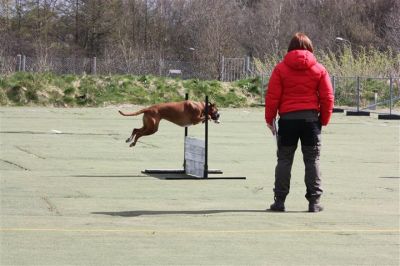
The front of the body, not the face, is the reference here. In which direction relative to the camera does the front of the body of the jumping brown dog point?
to the viewer's right

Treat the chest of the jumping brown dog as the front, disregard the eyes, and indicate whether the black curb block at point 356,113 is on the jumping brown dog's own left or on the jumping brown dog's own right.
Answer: on the jumping brown dog's own left

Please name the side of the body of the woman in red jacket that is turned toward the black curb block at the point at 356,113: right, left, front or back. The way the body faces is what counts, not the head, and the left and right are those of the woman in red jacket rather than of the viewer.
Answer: front

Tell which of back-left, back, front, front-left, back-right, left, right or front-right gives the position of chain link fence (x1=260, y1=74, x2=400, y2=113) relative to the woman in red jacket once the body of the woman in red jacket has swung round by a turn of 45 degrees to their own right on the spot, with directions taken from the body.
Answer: front-left

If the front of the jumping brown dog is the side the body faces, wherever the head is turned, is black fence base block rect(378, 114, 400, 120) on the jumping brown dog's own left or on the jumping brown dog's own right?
on the jumping brown dog's own left

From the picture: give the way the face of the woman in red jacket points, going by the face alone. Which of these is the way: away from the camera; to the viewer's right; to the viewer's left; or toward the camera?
away from the camera

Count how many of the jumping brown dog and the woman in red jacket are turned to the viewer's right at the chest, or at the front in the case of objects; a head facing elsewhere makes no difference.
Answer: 1

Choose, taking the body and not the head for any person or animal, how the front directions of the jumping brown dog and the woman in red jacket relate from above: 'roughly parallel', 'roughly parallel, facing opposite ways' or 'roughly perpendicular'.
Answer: roughly perpendicular

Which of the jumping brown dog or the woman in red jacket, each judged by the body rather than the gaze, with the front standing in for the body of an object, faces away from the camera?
the woman in red jacket

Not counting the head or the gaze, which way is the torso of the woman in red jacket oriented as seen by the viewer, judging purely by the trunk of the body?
away from the camera
